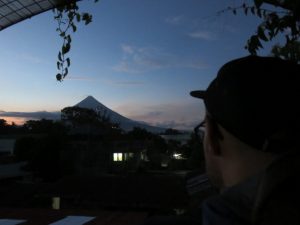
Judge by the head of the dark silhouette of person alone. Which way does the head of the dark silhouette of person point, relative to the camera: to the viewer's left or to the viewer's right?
to the viewer's left

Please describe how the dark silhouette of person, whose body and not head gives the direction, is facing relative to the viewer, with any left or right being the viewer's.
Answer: facing away from the viewer and to the left of the viewer

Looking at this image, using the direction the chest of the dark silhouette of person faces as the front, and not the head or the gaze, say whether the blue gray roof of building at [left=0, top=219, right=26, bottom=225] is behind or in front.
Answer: in front

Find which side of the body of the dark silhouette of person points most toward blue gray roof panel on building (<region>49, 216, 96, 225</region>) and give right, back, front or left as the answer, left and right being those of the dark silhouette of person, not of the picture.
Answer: front
